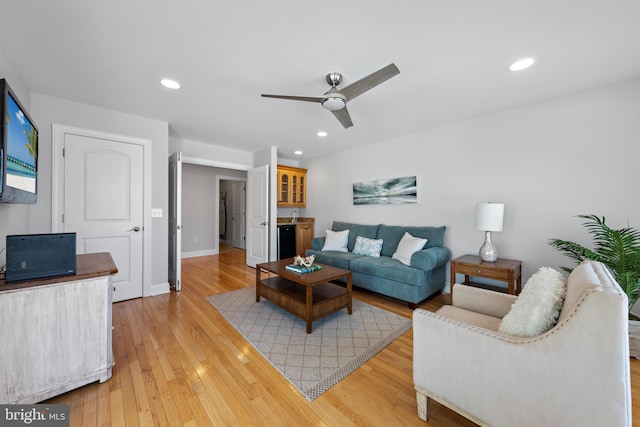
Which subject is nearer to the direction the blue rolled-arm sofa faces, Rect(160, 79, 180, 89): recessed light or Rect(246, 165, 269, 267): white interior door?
the recessed light

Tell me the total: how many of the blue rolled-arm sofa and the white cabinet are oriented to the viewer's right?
1

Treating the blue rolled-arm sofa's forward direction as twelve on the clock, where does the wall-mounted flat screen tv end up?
The wall-mounted flat screen tv is roughly at 12 o'clock from the blue rolled-arm sofa.

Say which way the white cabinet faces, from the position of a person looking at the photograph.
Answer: facing to the right of the viewer

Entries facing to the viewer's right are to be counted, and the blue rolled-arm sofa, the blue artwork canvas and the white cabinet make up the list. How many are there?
1

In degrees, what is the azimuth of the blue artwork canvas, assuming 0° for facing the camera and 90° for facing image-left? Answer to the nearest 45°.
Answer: approximately 45°

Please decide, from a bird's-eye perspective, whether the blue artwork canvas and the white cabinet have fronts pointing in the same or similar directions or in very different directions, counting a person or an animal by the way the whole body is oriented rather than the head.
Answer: very different directions

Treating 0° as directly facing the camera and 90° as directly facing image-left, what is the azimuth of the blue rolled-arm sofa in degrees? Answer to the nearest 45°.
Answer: approximately 45°

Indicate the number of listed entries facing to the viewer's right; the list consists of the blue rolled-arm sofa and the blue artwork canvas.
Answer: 0
